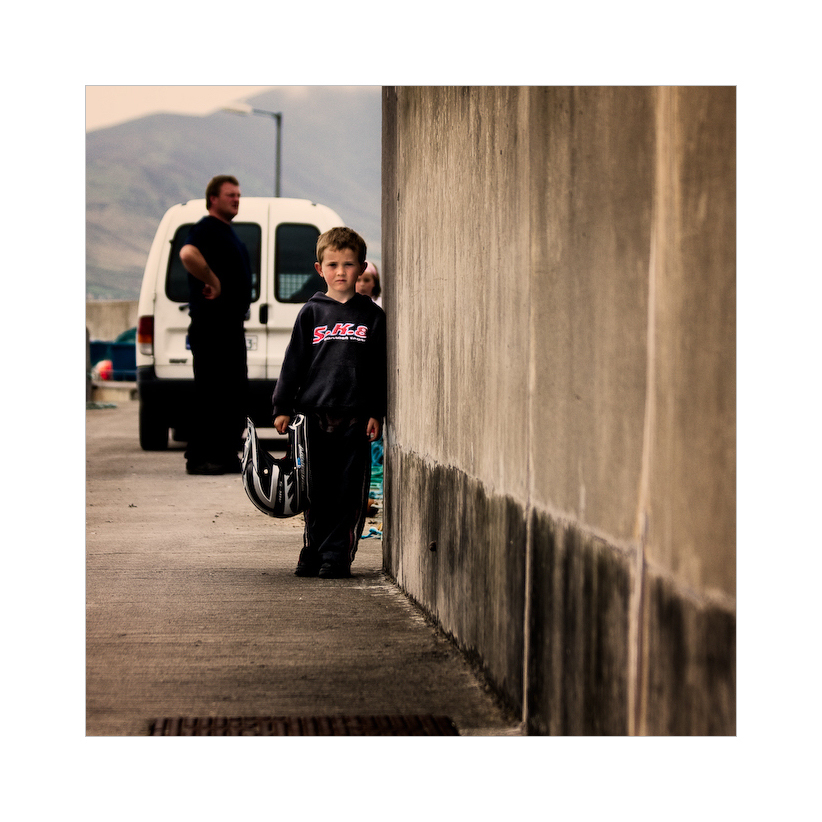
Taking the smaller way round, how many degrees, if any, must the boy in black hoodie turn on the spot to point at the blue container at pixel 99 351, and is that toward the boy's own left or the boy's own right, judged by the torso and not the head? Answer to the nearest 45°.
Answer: approximately 180°

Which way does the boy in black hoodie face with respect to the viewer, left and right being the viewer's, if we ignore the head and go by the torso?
facing the viewer

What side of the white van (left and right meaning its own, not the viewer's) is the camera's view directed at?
back

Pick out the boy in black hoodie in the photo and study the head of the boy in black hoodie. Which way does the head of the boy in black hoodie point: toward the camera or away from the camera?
toward the camera

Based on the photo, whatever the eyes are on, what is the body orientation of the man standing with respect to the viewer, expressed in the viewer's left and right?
facing to the right of the viewer

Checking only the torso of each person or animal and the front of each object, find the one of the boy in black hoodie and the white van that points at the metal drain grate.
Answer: the boy in black hoodie

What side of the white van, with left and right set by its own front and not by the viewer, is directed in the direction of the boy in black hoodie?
back

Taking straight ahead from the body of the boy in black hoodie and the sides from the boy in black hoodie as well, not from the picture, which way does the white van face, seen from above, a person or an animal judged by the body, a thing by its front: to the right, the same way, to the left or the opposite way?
the opposite way

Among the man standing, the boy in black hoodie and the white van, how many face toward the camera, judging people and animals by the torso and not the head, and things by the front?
1

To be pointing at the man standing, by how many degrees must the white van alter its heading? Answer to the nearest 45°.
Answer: approximately 180°

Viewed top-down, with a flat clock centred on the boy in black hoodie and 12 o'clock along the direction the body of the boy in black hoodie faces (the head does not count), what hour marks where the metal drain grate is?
The metal drain grate is roughly at 12 o'clock from the boy in black hoodie.

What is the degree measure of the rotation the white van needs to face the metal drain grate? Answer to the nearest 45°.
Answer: approximately 180°

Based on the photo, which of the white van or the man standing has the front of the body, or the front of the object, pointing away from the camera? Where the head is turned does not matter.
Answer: the white van
